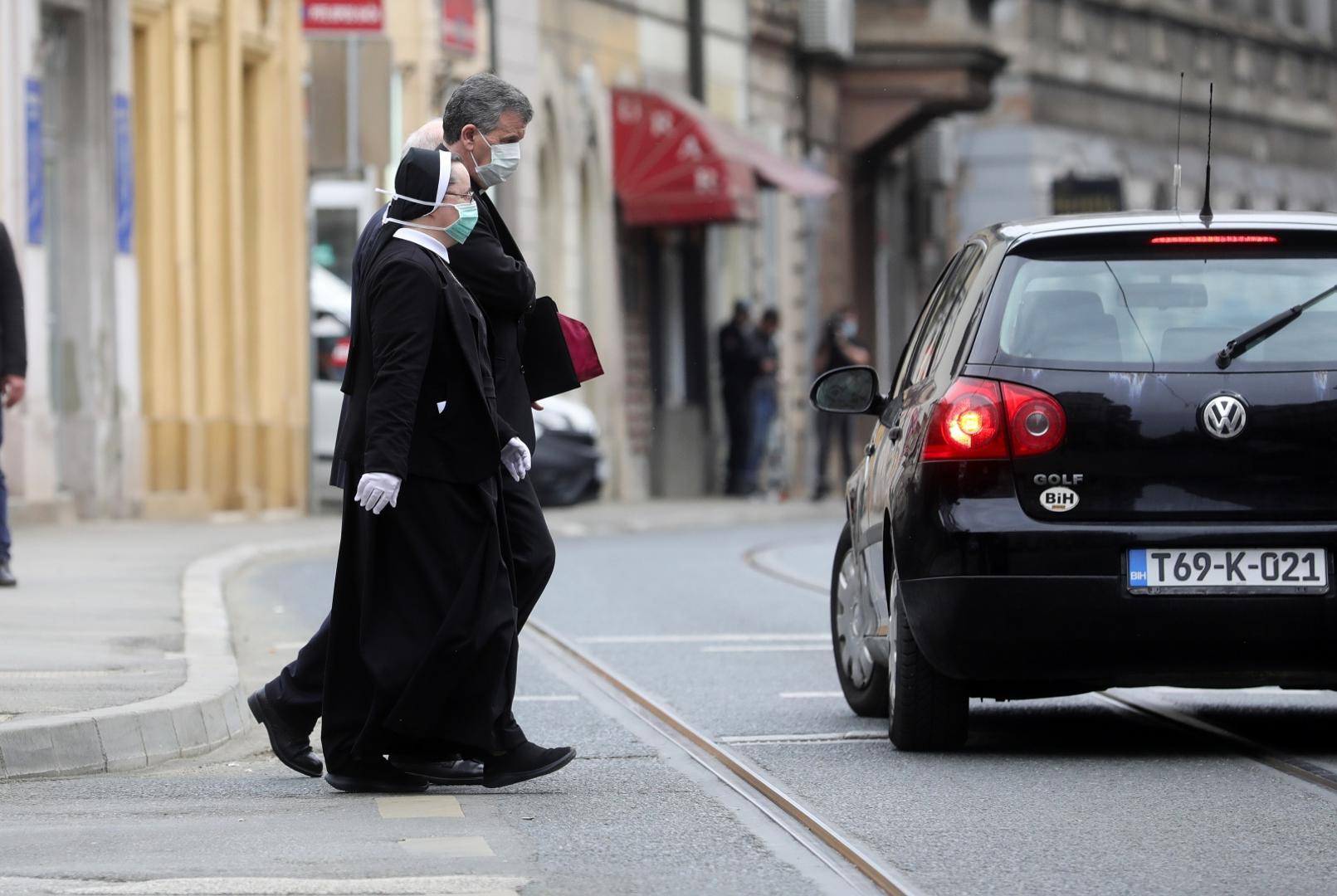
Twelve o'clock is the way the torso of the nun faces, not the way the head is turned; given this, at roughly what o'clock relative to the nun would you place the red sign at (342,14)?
The red sign is roughly at 9 o'clock from the nun.

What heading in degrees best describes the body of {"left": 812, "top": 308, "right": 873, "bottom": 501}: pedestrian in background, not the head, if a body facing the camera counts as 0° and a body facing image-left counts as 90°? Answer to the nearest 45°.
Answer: approximately 315°

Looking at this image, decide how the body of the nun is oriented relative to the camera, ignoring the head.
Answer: to the viewer's right

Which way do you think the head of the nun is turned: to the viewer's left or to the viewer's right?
to the viewer's right

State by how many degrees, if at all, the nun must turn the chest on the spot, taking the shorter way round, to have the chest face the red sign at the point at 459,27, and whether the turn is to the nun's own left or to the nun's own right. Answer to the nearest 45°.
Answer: approximately 90° to the nun's own left

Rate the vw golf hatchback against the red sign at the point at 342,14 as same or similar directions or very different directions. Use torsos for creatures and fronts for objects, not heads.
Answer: very different directions

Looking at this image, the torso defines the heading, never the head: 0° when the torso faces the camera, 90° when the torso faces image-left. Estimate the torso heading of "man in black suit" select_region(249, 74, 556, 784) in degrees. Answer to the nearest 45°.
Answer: approximately 270°

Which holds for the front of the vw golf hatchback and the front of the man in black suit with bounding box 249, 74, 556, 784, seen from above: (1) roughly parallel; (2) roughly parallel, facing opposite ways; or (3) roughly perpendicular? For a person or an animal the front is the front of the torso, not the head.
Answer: roughly perpendicular

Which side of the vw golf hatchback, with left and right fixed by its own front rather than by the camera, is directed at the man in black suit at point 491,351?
left

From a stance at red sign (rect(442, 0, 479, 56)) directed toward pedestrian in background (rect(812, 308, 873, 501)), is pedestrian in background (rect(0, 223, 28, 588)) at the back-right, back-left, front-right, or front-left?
back-right

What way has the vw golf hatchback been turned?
away from the camera

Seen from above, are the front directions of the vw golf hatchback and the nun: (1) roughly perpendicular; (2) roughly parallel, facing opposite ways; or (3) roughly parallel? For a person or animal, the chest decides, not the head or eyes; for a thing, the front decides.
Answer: roughly perpendicular
